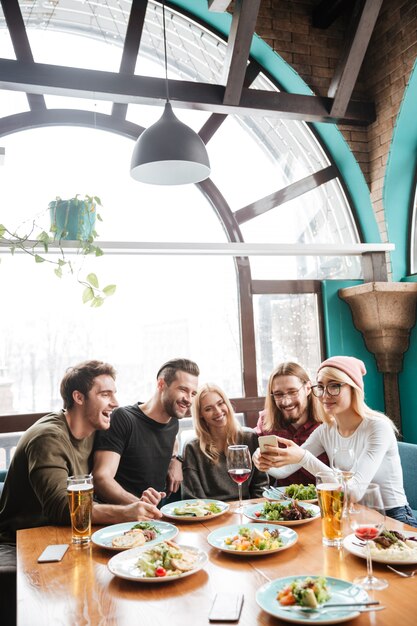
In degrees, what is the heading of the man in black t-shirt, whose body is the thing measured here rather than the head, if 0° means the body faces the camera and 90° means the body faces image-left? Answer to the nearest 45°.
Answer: approximately 315°

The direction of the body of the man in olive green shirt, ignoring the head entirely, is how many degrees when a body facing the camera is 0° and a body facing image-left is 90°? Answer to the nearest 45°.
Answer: approximately 270°

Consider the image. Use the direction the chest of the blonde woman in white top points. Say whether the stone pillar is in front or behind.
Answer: behind

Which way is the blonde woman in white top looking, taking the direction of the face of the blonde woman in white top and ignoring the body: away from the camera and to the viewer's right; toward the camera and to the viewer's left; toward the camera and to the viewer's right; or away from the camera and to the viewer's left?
toward the camera and to the viewer's left

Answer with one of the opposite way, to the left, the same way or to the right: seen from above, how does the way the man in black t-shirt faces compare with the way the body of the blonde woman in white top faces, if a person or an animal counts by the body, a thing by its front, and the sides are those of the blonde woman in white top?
to the left

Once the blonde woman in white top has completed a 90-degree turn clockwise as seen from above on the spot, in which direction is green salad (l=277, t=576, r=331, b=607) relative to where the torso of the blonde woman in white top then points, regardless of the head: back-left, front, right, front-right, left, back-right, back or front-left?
back-left

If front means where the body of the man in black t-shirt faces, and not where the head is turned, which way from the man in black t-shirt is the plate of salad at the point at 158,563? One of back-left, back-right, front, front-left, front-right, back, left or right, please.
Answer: front-right

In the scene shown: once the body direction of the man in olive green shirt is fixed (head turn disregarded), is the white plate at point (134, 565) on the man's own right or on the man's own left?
on the man's own right

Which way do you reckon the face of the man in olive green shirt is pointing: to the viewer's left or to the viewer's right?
to the viewer's right

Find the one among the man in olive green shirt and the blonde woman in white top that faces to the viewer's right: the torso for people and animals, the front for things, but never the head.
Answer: the man in olive green shirt

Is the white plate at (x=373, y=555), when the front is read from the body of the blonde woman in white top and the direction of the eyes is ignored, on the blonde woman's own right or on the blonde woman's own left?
on the blonde woman's own left
